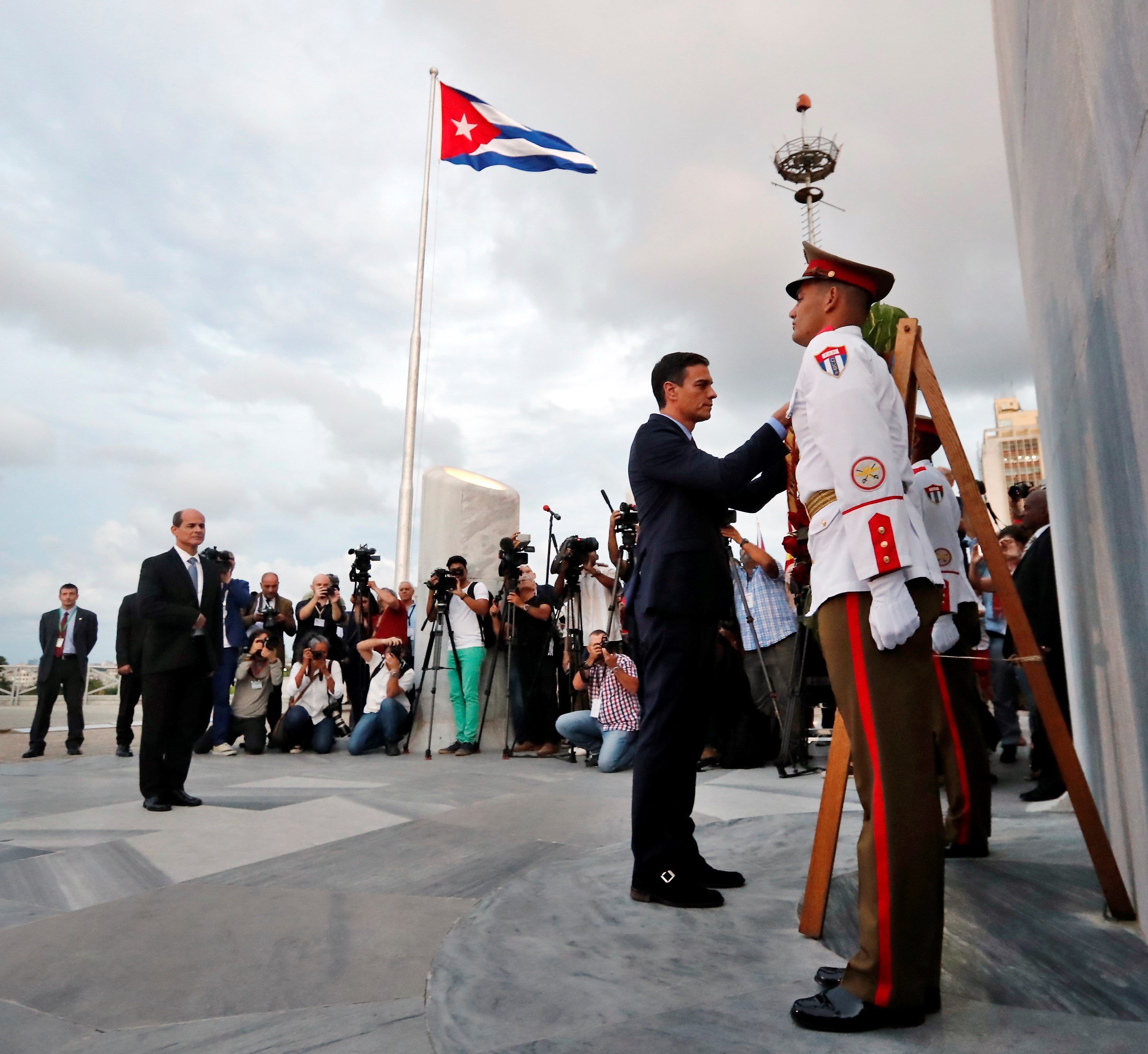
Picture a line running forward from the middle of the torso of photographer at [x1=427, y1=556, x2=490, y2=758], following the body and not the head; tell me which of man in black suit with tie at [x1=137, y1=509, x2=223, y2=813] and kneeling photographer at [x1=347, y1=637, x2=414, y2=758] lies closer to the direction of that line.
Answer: the man in black suit with tie

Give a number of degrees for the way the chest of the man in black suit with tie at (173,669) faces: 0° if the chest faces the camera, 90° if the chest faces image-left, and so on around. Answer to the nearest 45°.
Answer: approximately 315°

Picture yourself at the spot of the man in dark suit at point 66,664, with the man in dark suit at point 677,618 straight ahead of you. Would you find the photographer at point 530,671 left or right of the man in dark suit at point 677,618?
left

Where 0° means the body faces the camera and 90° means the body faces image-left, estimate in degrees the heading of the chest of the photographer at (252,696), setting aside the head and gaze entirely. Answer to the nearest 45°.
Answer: approximately 0°

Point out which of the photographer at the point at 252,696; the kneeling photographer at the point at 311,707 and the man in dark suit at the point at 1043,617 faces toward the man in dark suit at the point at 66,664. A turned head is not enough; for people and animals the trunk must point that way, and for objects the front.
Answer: the man in dark suit at the point at 1043,617

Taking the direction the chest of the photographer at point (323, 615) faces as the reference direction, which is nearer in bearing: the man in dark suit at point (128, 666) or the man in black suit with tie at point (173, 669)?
the man in black suit with tie

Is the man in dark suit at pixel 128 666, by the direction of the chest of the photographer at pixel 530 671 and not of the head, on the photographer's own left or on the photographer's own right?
on the photographer's own right

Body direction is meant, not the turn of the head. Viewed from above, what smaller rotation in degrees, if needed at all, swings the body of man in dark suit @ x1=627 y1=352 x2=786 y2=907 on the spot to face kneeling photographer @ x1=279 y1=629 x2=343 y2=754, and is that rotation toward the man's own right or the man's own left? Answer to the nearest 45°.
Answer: approximately 135° to the man's own left

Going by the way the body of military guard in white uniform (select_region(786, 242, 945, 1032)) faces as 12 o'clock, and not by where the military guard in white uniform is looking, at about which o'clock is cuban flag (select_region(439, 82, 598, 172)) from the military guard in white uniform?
The cuban flag is roughly at 2 o'clock from the military guard in white uniform.

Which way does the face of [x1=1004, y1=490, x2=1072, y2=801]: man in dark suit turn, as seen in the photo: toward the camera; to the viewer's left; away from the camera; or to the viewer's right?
to the viewer's left
